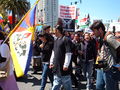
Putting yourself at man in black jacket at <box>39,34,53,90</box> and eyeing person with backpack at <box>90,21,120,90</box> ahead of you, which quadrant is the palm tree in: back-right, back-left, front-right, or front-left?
back-left

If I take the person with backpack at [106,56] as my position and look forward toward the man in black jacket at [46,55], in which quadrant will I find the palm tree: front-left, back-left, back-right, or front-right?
front-right

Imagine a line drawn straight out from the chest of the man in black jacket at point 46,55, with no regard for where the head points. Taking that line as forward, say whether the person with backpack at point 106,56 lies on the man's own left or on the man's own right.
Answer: on the man's own left

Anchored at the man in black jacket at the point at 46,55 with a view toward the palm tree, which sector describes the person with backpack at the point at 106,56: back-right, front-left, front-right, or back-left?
back-right
